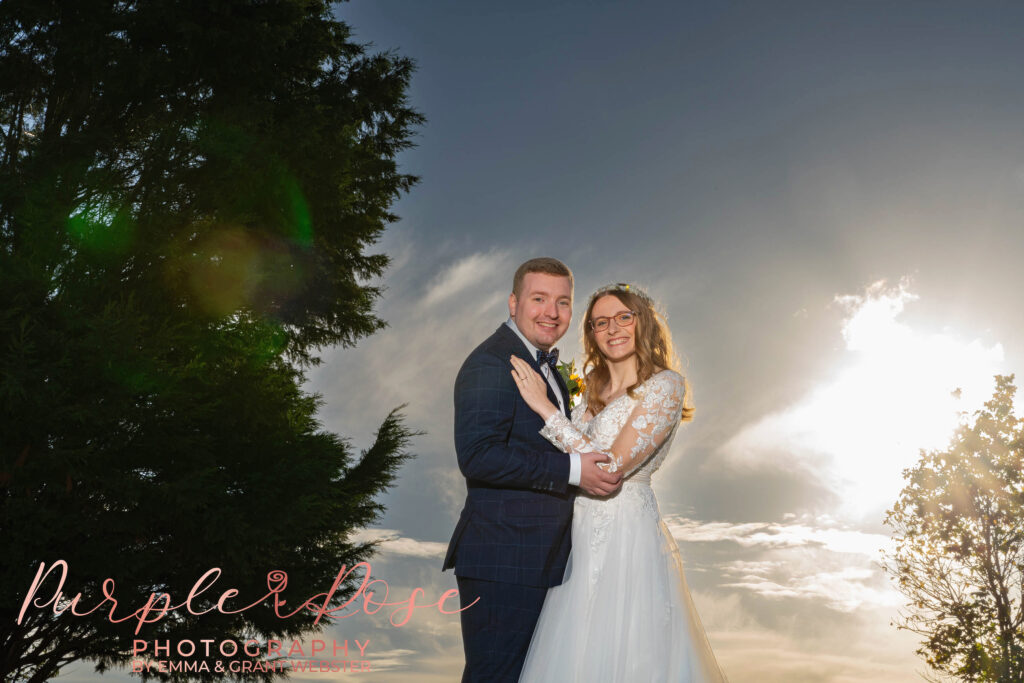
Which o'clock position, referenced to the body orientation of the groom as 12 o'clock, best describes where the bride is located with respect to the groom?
The bride is roughly at 10 o'clock from the groom.

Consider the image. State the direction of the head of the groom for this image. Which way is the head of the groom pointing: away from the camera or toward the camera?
toward the camera

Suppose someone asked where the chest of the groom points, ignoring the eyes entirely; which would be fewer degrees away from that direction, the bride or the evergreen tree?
the bride

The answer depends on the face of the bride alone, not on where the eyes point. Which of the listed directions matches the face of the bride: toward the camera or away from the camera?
toward the camera

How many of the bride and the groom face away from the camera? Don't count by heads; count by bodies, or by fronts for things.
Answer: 0

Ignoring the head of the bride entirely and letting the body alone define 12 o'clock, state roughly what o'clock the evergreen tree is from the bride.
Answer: The evergreen tree is roughly at 3 o'clock from the bride.

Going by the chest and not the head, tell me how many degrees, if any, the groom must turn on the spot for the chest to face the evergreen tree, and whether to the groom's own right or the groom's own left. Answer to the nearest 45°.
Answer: approximately 180°

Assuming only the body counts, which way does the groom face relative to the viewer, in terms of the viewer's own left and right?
facing the viewer and to the right of the viewer

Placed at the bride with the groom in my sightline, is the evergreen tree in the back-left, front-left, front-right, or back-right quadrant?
front-right

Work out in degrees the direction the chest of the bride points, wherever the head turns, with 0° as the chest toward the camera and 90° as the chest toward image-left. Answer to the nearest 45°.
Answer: approximately 45°
